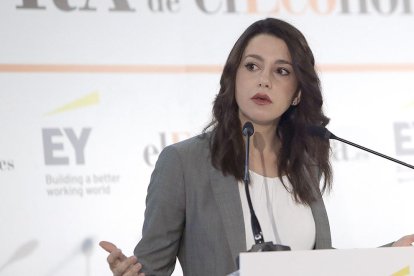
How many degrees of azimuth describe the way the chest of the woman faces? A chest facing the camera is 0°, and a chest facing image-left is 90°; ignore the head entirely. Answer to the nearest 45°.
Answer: approximately 315°
